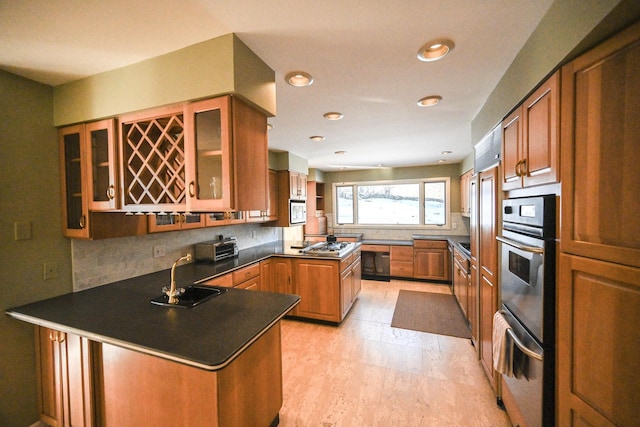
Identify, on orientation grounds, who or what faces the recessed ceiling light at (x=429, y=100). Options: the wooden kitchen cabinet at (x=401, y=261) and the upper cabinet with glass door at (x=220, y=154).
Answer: the wooden kitchen cabinet

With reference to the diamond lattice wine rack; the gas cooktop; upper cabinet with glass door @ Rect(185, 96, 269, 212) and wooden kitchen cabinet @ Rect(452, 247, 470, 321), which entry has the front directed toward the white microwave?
the wooden kitchen cabinet

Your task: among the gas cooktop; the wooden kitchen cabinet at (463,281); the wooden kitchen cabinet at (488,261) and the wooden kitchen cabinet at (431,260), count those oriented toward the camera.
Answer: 2

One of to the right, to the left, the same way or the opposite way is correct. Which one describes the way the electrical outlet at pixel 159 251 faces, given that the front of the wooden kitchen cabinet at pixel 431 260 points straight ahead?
to the left

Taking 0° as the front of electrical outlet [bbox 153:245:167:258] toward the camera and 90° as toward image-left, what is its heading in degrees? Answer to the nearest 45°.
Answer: approximately 315°

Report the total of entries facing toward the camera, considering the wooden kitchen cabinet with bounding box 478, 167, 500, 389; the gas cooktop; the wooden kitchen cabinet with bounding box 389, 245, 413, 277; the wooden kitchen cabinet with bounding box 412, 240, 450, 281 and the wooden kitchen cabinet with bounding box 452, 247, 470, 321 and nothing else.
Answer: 3

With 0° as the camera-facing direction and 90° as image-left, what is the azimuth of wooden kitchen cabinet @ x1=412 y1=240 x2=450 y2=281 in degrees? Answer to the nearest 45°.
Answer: approximately 0°

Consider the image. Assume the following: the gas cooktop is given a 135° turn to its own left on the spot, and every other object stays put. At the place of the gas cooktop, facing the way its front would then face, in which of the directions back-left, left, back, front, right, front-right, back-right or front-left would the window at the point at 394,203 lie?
front
